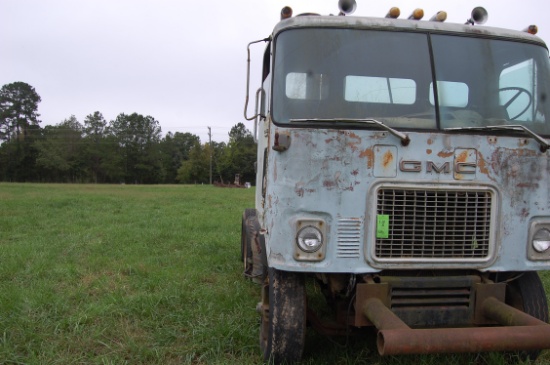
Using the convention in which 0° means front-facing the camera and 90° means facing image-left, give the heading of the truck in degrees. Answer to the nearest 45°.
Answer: approximately 0°
